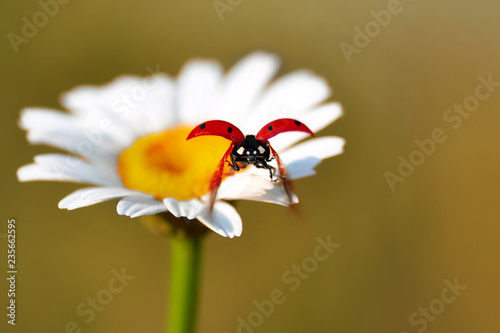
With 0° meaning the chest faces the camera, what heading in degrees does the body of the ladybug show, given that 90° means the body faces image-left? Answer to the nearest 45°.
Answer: approximately 0°
